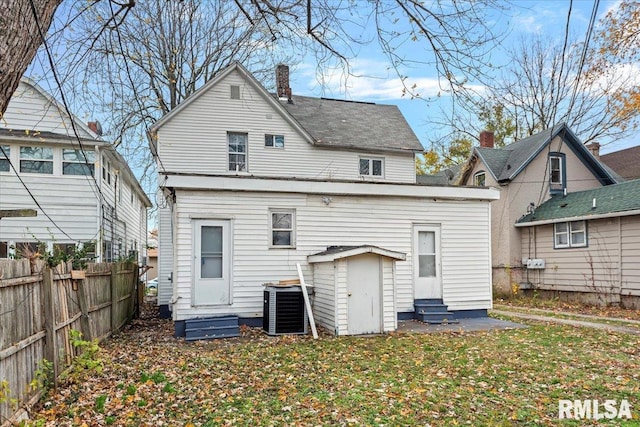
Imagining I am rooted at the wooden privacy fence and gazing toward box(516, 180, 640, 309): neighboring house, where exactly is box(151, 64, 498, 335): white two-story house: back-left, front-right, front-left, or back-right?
front-left

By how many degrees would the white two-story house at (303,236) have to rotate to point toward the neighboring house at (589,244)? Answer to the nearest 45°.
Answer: approximately 45° to its right

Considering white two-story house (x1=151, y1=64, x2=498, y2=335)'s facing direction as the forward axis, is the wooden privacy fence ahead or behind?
behind

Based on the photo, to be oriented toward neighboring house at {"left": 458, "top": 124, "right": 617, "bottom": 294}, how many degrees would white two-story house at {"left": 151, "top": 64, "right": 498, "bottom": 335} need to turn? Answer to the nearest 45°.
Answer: approximately 45° to its right

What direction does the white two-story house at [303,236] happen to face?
away from the camera

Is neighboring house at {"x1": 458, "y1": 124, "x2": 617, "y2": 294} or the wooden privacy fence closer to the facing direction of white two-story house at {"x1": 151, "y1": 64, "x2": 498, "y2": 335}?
the neighboring house
